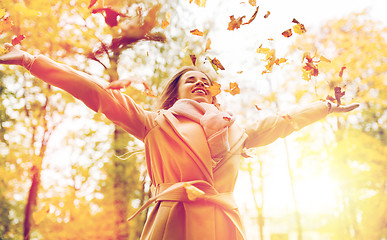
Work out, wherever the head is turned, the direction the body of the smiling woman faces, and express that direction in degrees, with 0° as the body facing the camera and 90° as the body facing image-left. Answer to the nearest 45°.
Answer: approximately 315°

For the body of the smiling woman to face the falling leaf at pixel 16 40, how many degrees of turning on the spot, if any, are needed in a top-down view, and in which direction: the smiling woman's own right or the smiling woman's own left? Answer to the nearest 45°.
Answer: approximately 135° to the smiling woman's own right
